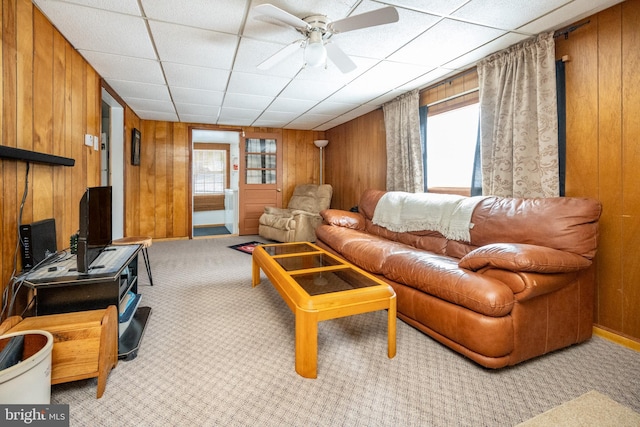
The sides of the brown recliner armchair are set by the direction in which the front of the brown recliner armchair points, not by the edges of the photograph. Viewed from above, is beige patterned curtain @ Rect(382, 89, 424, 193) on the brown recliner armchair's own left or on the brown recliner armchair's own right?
on the brown recliner armchair's own left

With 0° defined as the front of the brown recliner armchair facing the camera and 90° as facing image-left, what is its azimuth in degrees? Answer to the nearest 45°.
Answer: approximately 45°

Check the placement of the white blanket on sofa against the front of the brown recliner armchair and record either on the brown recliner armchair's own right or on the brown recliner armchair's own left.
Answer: on the brown recliner armchair's own left

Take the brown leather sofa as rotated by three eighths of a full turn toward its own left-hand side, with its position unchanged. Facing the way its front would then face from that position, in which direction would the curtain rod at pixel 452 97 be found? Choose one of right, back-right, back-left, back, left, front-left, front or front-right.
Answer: left

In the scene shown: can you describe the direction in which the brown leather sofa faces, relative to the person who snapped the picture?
facing the viewer and to the left of the viewer

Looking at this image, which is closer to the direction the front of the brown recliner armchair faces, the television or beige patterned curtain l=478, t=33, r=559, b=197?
the television

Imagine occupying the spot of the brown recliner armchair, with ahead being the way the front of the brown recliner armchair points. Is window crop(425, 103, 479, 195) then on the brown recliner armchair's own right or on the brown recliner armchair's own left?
on the brown recliner armchair's own left

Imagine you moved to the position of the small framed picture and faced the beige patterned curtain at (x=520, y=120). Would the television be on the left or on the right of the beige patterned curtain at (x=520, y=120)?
right

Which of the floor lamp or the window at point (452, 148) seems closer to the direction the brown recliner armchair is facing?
the window

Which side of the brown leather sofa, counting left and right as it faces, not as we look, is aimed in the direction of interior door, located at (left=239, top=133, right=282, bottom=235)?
right

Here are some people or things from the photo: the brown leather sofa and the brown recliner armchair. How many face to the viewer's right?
0
